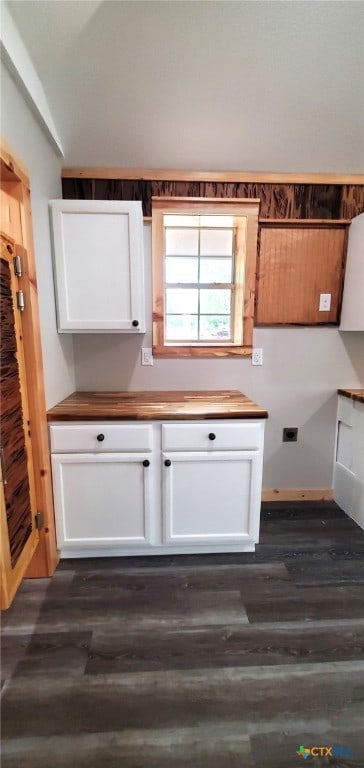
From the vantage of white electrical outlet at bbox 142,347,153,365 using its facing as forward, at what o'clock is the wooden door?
The wooden door is roughly at 1 o'clock from the white electrical outlet.

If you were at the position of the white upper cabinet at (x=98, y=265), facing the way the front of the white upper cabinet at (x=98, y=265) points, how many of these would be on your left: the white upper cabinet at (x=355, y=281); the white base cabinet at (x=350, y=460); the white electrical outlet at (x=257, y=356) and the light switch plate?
4

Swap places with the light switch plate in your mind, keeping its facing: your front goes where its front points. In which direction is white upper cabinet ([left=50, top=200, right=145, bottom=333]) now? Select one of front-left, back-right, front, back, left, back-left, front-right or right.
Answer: front-right

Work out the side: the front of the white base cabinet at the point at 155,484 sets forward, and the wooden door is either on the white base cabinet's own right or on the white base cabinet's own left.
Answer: on the white base cabinet's own right

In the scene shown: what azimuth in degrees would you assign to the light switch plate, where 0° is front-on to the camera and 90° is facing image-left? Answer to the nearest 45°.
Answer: approximately 0°

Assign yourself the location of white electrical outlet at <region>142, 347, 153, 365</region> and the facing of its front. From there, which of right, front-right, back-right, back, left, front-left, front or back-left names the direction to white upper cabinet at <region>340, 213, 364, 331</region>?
left

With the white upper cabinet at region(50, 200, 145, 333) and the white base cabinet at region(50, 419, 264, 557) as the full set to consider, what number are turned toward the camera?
2

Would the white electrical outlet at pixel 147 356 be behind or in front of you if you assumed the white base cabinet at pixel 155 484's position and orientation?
behind

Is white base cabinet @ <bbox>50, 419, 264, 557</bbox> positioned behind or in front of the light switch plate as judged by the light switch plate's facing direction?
in front

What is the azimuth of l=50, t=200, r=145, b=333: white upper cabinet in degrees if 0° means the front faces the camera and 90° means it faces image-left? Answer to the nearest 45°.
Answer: approximately 0°

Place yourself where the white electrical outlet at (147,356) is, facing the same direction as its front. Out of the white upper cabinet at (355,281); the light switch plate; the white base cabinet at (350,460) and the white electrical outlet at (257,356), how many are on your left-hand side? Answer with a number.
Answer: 4
